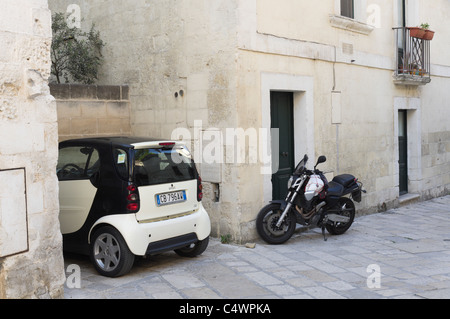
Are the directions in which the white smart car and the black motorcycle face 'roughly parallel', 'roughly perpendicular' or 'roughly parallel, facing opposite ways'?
roughly perpendicular

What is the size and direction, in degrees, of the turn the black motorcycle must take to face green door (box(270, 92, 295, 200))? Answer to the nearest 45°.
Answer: approximately 135° to its right

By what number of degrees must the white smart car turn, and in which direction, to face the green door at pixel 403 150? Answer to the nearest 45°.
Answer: approximately 90° to its right

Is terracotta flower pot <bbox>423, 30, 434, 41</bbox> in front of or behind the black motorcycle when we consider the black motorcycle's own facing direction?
behind

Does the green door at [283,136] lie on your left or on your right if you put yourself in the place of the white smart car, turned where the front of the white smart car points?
on your right

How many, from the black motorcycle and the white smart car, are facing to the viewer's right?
0

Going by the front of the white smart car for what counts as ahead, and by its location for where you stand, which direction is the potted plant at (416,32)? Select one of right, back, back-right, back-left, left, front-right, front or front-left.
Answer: right

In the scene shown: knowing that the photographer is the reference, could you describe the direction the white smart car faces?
facing away from the viewer and to the left of the viewer

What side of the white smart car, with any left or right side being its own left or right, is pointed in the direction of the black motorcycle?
right

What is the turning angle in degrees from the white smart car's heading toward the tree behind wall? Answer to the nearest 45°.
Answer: approximately 45° to its right

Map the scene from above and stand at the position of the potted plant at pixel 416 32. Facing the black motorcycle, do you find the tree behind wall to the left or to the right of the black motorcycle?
right

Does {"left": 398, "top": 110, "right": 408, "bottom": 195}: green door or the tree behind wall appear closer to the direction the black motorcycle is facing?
the tree behind wall

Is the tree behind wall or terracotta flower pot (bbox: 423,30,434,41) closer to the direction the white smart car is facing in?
the tree behind wall

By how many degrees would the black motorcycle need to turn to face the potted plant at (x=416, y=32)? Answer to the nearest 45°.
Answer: approximately 180°

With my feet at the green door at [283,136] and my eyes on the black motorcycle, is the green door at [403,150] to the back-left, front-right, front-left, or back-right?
back-left
